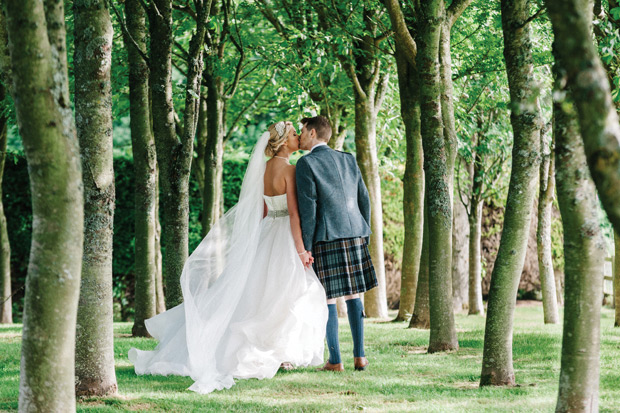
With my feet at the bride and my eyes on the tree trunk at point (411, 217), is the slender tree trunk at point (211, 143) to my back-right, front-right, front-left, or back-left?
front-left

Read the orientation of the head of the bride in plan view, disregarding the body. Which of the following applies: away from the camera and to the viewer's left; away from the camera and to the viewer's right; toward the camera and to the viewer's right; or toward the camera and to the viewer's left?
away from the camera and to the viewer's right

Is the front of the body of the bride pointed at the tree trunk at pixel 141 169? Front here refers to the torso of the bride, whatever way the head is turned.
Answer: no

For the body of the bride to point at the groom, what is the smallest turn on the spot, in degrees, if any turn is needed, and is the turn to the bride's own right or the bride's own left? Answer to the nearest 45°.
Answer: approximately 45° to the bride's own right

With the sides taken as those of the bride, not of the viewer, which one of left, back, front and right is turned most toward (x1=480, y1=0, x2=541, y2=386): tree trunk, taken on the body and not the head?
right

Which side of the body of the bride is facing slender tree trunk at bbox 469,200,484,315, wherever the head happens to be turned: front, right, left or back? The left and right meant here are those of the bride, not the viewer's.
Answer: front

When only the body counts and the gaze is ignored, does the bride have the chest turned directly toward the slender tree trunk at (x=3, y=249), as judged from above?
no

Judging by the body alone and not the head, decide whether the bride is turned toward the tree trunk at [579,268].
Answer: no

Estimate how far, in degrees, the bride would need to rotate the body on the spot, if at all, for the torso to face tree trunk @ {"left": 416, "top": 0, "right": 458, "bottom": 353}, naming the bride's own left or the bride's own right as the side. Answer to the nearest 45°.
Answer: approximately 45° to the bride's own right

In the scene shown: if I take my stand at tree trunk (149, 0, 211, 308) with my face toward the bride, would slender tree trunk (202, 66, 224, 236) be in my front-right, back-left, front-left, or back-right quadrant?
back-left

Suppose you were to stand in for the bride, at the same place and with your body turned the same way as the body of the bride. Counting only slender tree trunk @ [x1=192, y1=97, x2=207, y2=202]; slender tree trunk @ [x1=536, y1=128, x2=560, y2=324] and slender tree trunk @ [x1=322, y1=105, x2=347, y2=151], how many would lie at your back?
0

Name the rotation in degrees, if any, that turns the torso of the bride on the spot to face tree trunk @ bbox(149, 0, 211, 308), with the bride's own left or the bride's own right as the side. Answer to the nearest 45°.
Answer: approximately 90° to the bride's own left

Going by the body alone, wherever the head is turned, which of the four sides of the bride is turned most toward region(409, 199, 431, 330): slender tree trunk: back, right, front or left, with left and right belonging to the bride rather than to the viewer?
front

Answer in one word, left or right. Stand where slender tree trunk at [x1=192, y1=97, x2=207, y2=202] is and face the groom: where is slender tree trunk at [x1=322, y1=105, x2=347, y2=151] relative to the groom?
left

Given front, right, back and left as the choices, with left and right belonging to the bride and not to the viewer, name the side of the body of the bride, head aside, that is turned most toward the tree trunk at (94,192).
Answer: back

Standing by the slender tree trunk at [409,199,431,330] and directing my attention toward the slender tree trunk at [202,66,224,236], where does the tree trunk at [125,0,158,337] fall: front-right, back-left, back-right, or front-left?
front-left

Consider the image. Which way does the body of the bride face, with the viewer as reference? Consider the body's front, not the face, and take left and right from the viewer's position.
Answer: facing away from the viewer and to the right of the viewer
